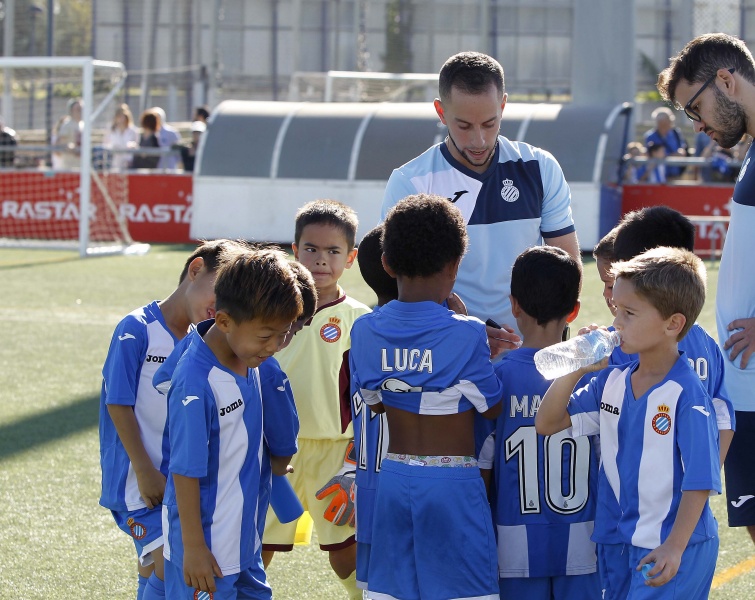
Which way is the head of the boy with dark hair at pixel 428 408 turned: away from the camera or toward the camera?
away from the camera

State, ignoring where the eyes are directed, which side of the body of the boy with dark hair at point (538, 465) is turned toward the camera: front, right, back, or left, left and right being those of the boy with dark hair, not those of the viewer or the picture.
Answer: back

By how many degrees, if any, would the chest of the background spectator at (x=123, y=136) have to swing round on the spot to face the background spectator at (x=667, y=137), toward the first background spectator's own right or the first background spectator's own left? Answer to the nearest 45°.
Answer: approximately 45° to the first background spectator's own left

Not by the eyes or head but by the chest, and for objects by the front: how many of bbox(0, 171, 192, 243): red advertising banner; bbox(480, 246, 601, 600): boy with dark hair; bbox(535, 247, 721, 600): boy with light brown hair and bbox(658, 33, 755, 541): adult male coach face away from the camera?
1

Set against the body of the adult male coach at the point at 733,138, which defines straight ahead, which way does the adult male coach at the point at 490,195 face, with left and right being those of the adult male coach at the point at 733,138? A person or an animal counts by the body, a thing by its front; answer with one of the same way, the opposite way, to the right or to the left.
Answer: to the left

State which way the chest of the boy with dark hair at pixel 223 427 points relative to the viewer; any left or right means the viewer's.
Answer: facing the viewer and to the right of the viewer

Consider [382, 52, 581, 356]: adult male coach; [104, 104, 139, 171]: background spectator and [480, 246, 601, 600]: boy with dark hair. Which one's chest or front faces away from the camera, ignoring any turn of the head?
the boy with dark hair

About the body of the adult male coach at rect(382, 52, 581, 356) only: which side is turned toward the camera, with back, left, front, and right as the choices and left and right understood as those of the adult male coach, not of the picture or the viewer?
front

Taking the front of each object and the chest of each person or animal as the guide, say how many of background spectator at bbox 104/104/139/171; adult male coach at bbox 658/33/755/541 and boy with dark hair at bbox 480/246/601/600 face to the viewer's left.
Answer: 1

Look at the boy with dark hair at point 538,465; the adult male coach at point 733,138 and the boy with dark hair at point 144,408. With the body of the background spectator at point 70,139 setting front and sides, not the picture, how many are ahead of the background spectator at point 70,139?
3

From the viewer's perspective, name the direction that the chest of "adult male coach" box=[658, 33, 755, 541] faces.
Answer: to the viewer's left

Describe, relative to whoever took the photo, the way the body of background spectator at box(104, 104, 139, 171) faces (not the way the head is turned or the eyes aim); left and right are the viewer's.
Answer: facing the viewer
